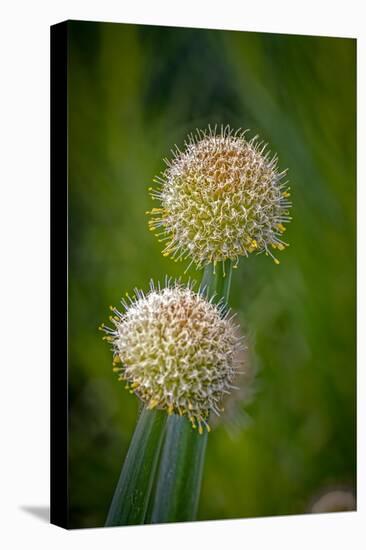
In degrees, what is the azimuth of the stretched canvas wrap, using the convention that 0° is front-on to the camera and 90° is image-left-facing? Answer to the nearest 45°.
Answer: approximately 315°
